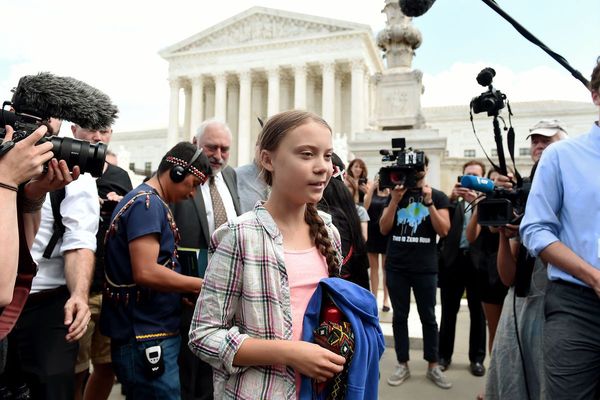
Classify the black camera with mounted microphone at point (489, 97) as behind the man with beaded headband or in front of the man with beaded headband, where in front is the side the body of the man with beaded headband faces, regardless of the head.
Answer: in front

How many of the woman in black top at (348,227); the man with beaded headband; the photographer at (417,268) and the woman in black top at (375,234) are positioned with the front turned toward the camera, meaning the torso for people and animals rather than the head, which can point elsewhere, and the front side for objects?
2

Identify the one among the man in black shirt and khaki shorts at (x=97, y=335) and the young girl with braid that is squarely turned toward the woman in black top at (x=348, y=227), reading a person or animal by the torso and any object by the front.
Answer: the man in black shirt and khaki shorts

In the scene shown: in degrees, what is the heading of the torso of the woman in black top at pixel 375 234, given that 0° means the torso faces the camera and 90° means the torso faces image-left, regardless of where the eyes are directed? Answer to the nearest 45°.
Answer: approximately 0°

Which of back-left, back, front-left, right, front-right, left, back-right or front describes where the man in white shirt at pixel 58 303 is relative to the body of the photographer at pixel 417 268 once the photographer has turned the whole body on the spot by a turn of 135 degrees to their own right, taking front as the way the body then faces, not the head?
left

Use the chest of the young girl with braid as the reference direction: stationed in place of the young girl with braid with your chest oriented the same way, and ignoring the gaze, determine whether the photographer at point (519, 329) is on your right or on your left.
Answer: on your left

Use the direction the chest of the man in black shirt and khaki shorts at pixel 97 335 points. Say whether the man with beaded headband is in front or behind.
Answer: in front

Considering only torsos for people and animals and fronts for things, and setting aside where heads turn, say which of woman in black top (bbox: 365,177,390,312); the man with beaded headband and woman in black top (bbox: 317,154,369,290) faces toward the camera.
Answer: woman in black top (bbox: 365,177,390,312)

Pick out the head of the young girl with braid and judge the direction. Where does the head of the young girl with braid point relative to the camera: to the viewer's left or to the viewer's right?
to the viewer's right

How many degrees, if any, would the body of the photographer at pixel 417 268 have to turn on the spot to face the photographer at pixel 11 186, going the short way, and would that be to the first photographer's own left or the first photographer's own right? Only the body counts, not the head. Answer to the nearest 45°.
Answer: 0° — they already face them

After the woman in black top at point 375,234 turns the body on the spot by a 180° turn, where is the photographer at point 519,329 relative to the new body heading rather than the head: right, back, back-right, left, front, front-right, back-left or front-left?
back

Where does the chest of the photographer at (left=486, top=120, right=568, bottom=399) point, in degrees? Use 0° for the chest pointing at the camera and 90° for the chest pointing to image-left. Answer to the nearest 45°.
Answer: approximately 45°

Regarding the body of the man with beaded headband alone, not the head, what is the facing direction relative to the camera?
to the viewer's right

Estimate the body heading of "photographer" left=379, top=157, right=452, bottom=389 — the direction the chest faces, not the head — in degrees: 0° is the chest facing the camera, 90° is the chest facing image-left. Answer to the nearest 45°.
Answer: approximately 0°

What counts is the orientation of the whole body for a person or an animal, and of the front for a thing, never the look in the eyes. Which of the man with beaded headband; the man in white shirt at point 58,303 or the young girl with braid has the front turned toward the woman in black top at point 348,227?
the man with beaded headband
